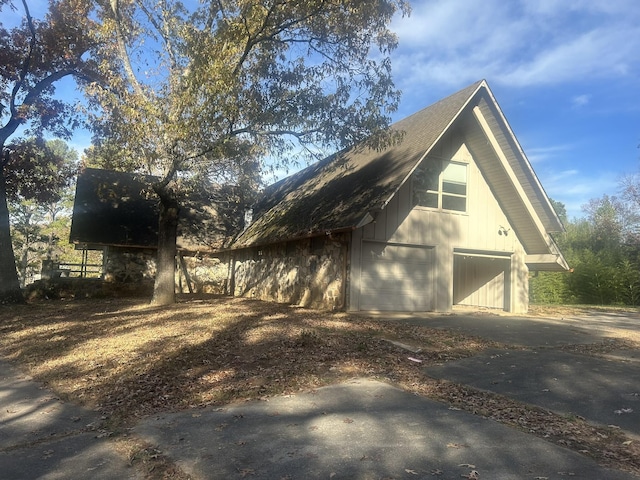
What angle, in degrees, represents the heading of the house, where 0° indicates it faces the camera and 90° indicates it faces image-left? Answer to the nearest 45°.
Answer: approximately 315°
